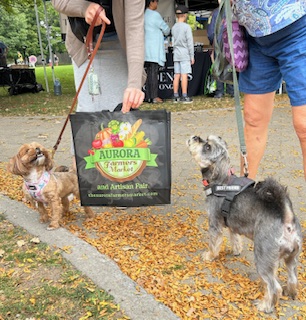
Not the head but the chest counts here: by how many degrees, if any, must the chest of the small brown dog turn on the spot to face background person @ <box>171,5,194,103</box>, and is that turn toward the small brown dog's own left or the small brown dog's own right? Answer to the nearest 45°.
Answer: approximately 180°

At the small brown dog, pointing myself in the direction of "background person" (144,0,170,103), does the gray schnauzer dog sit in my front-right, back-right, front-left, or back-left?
back-right

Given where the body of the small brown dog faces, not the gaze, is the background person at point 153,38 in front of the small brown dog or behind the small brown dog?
behind

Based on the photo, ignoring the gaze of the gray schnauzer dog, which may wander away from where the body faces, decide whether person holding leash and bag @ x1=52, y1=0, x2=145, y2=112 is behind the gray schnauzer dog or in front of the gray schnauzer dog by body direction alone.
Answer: in front

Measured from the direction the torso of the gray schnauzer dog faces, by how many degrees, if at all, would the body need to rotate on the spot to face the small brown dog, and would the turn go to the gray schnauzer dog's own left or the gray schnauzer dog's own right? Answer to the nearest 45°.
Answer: approximately 45° to the gray schnauzer dog's own left

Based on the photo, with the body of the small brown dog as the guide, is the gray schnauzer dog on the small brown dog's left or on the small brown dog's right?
on the small brown dog's left

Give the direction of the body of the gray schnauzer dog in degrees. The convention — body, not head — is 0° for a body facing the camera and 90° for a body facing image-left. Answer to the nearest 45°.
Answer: approximately 135°
